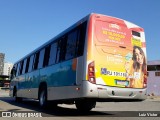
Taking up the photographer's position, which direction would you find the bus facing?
facing away from the viewer and to the left of the viewer
